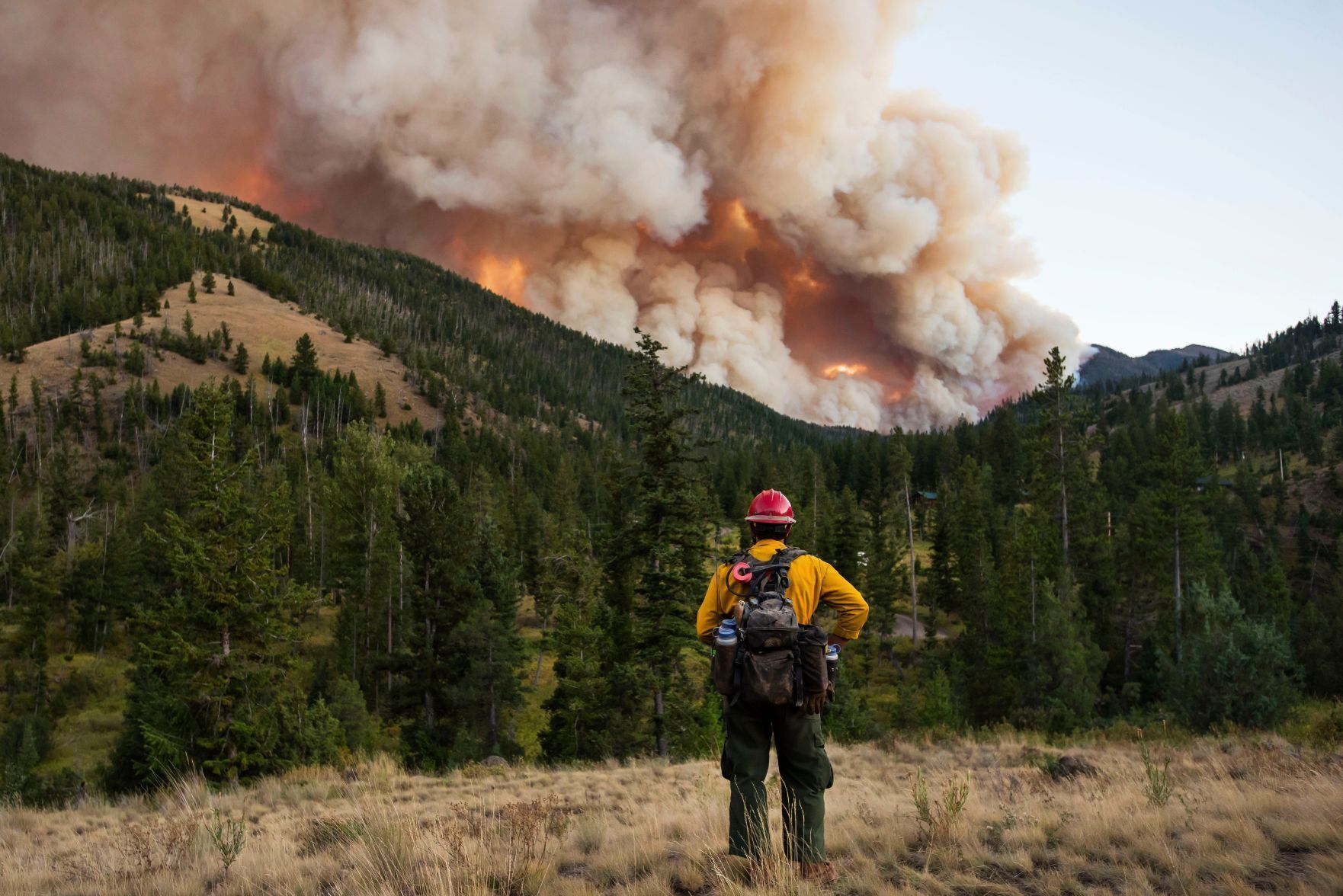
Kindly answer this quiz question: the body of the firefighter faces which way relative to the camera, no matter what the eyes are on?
away from the camera

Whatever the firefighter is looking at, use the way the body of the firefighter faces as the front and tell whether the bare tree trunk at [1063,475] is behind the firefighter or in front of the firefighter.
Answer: in front

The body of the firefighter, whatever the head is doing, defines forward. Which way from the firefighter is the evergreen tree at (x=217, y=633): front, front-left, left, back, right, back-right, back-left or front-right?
front-left

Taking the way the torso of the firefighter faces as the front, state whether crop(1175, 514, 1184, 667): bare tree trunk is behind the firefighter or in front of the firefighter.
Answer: in front

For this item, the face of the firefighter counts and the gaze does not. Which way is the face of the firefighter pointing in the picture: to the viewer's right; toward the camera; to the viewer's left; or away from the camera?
away from the camera

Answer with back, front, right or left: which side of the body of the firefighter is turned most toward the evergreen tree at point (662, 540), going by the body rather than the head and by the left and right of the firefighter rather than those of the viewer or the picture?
front

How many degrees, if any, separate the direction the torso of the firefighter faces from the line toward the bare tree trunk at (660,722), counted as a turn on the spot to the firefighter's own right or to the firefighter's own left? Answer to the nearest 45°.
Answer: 0° — they already face it

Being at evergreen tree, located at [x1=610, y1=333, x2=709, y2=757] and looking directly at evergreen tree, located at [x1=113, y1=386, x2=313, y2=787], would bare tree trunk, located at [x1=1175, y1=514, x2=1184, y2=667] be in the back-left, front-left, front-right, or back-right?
back-right
